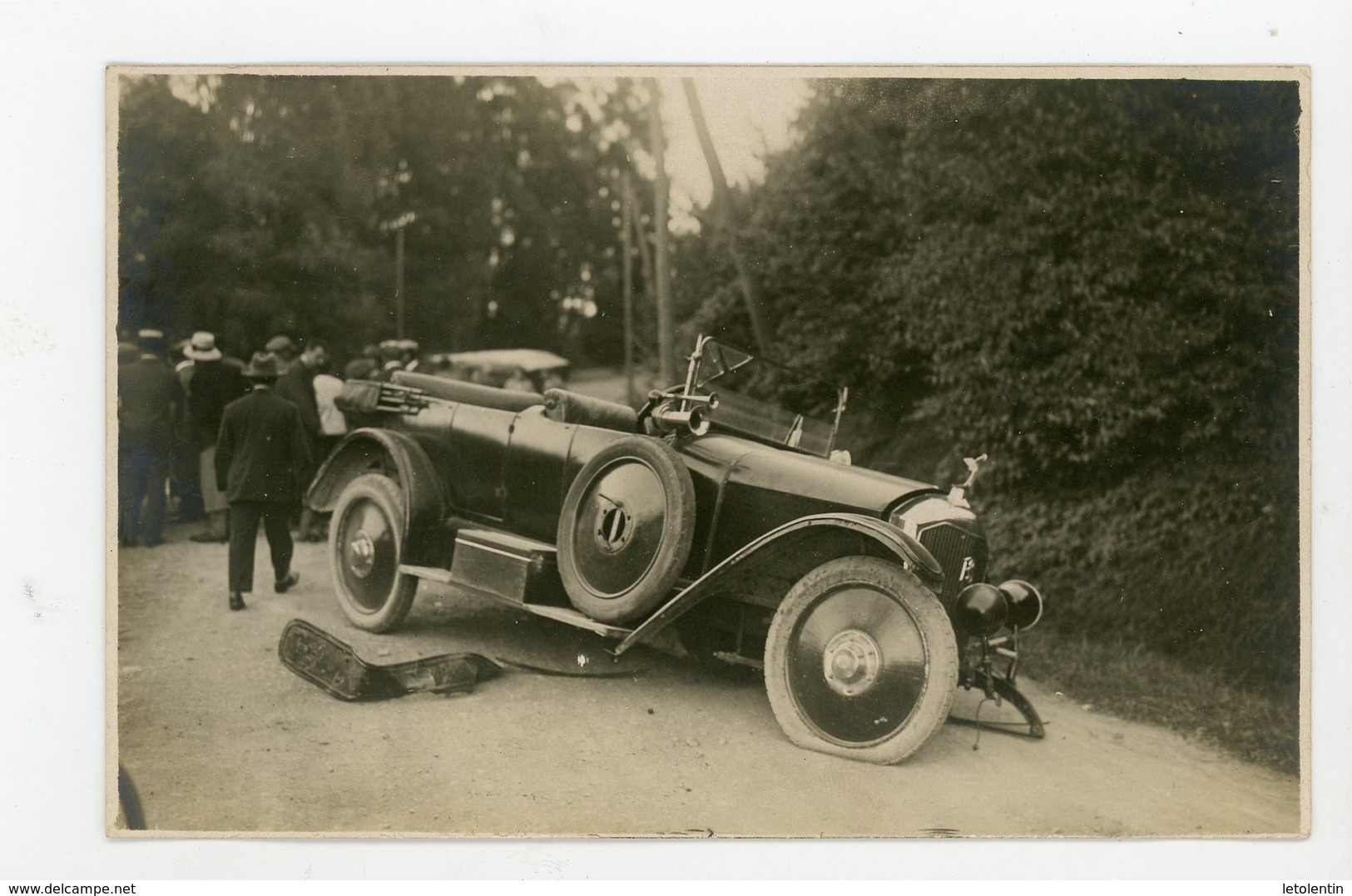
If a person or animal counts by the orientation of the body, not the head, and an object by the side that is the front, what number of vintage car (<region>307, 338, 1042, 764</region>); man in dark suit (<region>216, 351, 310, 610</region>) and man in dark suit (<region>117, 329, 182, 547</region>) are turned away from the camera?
2

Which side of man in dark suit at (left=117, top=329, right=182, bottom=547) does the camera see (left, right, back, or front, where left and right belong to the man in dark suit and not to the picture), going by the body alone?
back

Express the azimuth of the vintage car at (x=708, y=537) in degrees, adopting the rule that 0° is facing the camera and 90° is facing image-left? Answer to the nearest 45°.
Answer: approximately 315°

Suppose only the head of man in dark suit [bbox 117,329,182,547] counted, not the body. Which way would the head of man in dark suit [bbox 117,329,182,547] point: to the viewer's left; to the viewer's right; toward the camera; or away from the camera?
away from the camera

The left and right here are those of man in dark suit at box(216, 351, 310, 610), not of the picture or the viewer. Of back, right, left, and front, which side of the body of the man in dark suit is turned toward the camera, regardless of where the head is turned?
back
